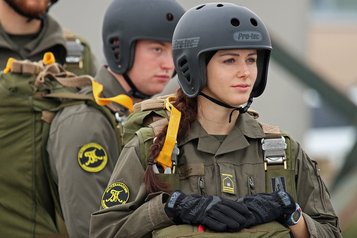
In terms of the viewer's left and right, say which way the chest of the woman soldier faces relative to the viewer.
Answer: facing the viewer and to the right of the viewer

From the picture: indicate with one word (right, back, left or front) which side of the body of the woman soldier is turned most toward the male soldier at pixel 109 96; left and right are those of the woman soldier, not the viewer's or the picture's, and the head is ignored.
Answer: back

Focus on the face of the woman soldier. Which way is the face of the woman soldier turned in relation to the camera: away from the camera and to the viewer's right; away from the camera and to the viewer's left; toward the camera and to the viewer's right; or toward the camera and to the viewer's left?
toward the camera and to the viewer's right
